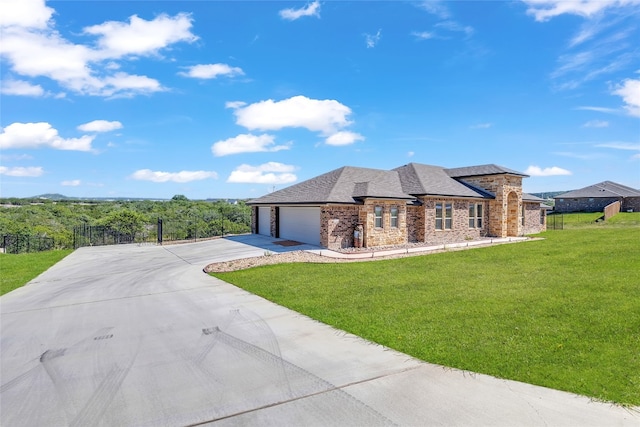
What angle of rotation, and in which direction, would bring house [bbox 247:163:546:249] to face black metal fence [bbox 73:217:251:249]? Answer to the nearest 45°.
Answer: approximately 135° to its right

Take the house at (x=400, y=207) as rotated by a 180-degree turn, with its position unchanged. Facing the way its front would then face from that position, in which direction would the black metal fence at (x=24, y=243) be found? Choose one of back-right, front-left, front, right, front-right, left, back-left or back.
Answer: front-left
